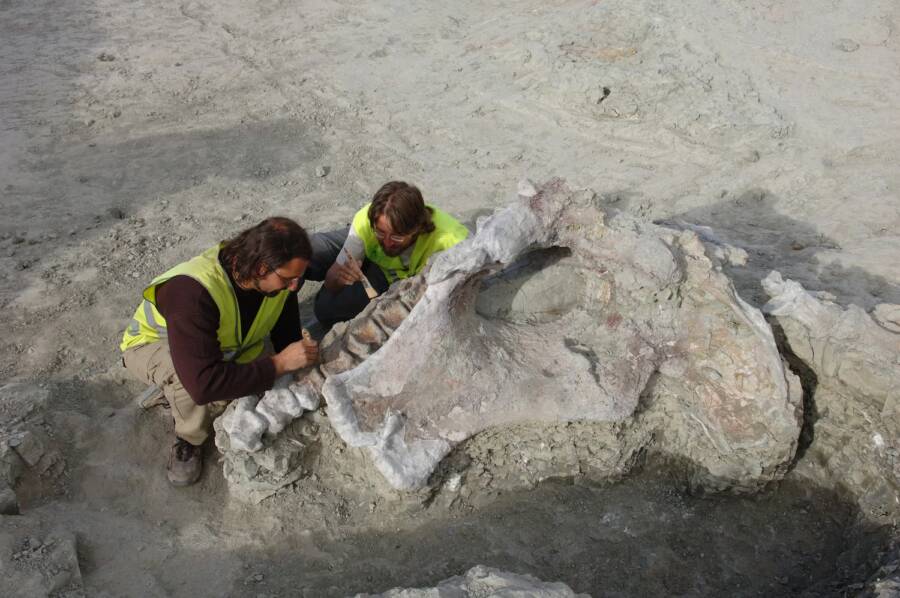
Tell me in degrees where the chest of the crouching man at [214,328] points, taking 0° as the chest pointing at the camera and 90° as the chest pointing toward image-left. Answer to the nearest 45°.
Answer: approximately 315°

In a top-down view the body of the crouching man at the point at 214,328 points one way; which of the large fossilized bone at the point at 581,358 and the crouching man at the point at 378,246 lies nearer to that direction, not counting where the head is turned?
the large fossilized bone

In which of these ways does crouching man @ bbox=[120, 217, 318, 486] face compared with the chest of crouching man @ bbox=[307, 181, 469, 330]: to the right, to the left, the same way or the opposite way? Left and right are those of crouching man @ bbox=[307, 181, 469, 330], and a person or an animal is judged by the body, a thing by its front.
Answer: to the left

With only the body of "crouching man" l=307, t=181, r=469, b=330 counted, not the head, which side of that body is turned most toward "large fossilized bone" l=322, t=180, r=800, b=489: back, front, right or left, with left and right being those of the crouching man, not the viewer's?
left

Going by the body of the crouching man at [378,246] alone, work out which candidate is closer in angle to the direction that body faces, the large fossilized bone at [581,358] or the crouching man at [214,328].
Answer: the crouching man

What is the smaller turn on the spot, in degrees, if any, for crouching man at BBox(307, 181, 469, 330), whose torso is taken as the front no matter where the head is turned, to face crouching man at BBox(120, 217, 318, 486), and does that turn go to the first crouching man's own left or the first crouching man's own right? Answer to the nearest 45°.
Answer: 0° — they already face them

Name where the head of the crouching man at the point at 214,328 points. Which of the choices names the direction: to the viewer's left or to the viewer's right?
to the viewer's right
